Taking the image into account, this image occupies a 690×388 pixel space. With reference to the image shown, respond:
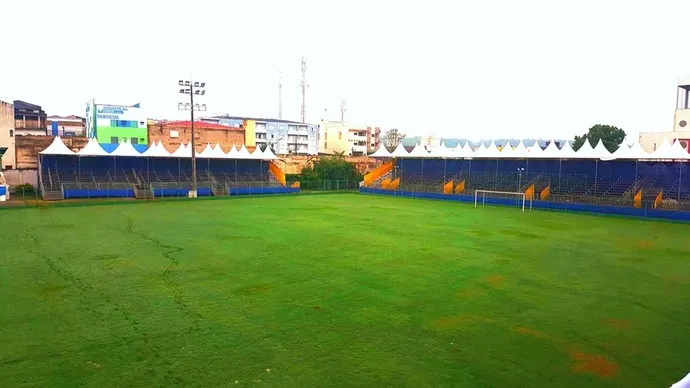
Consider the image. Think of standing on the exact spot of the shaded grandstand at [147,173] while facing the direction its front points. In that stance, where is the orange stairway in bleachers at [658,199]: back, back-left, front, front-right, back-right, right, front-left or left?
front

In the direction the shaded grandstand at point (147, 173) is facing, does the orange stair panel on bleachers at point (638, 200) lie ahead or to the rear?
ahead

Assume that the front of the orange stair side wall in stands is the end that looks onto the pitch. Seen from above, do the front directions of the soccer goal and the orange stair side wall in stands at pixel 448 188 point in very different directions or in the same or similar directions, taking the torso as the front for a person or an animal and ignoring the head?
same or similar directions

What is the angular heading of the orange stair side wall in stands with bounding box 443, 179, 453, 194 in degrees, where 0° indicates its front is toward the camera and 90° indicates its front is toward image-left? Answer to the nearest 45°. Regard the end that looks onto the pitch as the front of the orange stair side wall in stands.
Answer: approximately 45°

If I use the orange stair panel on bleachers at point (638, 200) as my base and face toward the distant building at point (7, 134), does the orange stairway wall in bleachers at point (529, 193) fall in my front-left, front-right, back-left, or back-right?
front-right

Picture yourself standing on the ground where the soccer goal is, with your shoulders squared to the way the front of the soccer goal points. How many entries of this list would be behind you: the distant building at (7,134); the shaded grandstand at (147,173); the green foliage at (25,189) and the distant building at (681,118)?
1

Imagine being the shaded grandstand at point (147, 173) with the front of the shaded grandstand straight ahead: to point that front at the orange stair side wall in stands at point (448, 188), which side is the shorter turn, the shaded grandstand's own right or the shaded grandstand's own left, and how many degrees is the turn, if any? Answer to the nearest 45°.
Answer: approximately 45° to the shaded grandstand's own left

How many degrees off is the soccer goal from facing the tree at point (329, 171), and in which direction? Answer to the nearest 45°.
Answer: approximately 90° to its right

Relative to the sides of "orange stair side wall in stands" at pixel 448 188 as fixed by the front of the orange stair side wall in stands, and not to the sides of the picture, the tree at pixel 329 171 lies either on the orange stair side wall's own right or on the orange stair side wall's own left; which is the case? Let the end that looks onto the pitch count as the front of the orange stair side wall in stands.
on the orange stair side wall's own right

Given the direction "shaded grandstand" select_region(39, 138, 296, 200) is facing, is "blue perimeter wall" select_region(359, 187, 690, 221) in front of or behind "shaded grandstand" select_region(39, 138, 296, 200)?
in front

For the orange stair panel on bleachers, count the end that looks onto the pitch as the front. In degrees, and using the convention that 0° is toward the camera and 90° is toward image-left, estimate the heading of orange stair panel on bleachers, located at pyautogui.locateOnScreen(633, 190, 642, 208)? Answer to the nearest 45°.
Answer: approximately 45°
